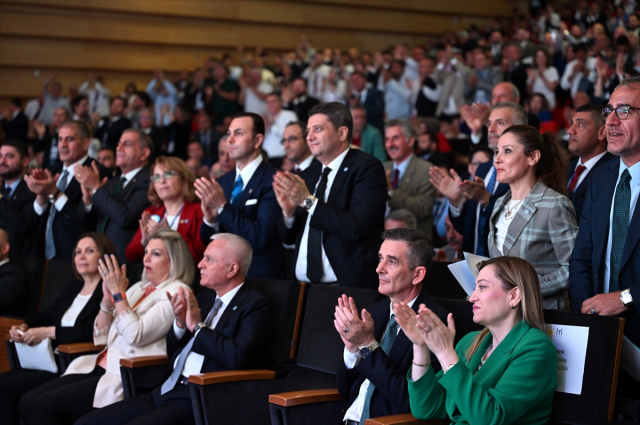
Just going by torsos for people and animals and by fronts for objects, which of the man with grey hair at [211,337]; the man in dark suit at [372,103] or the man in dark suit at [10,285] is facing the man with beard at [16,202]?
the man in dark suit at [372,103]

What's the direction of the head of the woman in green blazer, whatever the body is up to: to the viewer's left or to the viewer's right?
to the viewer's left

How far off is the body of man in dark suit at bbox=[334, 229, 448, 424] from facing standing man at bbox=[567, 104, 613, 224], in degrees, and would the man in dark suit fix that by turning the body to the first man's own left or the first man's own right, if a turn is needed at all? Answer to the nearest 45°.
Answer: approximately 180°

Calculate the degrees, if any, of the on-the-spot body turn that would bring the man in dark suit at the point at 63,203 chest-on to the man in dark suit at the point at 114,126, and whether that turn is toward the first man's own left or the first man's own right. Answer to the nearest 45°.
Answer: approximately 135° to the first man's own right

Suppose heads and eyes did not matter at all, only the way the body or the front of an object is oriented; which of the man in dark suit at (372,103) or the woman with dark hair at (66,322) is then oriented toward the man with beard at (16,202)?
the man in dark suit

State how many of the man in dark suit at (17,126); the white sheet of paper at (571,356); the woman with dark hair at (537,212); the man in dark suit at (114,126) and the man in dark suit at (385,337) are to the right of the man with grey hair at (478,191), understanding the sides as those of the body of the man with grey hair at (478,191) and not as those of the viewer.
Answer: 2

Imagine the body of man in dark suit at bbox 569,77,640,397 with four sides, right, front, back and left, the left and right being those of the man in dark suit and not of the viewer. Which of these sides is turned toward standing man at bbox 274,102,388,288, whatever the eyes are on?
right

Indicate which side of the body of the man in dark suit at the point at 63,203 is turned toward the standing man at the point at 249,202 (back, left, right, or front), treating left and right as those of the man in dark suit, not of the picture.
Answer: left

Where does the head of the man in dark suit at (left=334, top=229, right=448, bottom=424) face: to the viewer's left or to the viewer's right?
to the viewer's left

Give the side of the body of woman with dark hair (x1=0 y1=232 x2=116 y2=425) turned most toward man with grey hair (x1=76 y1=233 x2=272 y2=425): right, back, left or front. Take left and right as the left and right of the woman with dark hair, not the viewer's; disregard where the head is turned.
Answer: left
